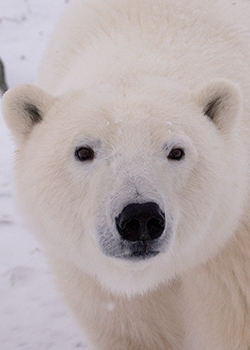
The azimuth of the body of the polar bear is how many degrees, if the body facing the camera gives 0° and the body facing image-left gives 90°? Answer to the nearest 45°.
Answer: approximately 0°
